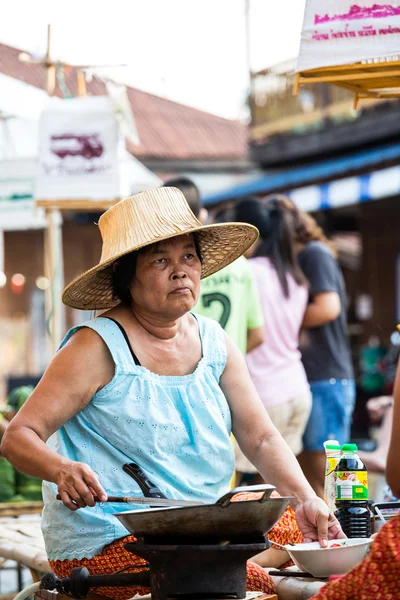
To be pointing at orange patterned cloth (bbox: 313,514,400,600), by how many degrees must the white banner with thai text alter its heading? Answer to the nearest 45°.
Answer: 0° — it already faces it

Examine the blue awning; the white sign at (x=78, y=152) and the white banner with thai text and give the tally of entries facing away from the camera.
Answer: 0

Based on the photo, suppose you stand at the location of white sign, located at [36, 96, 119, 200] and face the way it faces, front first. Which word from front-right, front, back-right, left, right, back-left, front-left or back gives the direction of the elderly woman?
front

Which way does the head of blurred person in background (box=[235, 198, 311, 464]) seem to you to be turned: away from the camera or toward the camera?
away from the camera

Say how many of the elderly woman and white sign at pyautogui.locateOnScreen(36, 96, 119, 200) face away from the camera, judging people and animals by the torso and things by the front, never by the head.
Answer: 0

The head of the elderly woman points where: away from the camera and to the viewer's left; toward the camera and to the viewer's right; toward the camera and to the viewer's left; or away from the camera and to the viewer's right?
toward the camera and to the viewer's right

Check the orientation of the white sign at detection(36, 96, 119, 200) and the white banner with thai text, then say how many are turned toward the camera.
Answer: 2

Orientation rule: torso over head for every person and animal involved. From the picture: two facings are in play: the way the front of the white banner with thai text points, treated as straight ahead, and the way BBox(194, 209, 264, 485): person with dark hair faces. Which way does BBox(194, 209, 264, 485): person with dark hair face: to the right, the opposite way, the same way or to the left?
the opposite way

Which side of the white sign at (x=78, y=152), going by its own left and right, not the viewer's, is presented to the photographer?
front

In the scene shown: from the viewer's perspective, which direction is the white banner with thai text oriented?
toward the camera
